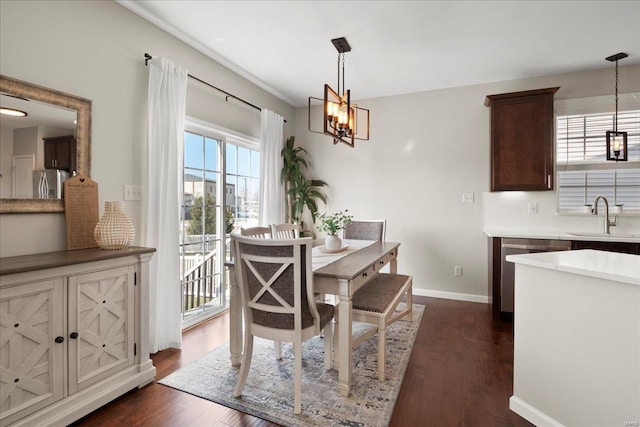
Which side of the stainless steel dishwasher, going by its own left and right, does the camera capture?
front

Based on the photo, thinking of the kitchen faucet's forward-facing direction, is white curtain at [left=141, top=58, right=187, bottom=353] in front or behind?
in front

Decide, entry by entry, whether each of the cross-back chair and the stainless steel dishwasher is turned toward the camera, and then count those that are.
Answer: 1

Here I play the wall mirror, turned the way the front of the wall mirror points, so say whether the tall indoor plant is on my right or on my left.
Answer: on my left

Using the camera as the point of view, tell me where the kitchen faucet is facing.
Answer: facing the viewer and to the left of the viewer

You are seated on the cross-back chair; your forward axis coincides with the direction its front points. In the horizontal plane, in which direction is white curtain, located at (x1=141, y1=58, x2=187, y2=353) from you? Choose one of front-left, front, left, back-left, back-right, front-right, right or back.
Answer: left

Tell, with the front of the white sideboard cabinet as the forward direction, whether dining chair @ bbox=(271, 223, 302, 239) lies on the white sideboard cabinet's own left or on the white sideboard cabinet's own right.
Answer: on the white sideboard cabinet's own left

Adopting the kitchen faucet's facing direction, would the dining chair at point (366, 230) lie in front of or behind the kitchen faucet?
in front

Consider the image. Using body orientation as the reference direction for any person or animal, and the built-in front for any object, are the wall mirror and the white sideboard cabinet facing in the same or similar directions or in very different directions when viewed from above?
same or similar directions

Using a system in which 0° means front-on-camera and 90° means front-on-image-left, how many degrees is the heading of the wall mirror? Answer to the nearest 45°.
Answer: approximately 315°

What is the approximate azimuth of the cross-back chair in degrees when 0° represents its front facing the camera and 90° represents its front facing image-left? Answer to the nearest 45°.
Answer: approximately 225°

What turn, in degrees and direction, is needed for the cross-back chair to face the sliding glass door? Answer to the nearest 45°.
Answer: approximately 90° to its left

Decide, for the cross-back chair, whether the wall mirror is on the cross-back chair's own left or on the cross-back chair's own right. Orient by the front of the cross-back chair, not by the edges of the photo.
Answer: on the cross-back chair's own left

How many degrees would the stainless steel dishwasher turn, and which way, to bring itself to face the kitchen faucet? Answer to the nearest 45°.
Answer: approximately 135° to its left

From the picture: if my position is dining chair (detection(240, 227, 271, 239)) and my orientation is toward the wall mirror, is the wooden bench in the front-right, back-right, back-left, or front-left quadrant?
back-left

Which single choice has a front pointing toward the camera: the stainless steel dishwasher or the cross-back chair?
the stainless steel dishwasher

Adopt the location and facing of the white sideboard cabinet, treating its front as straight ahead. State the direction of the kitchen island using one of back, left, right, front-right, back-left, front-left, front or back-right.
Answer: front
